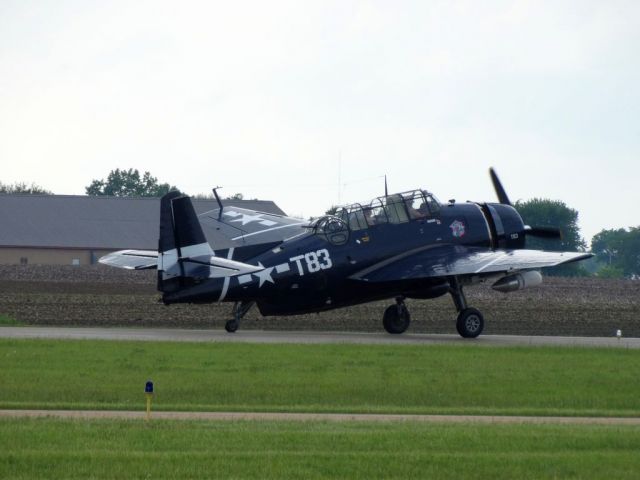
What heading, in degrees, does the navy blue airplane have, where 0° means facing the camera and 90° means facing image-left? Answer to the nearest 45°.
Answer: approximately 225°
